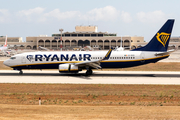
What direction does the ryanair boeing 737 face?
to the viewer's left
